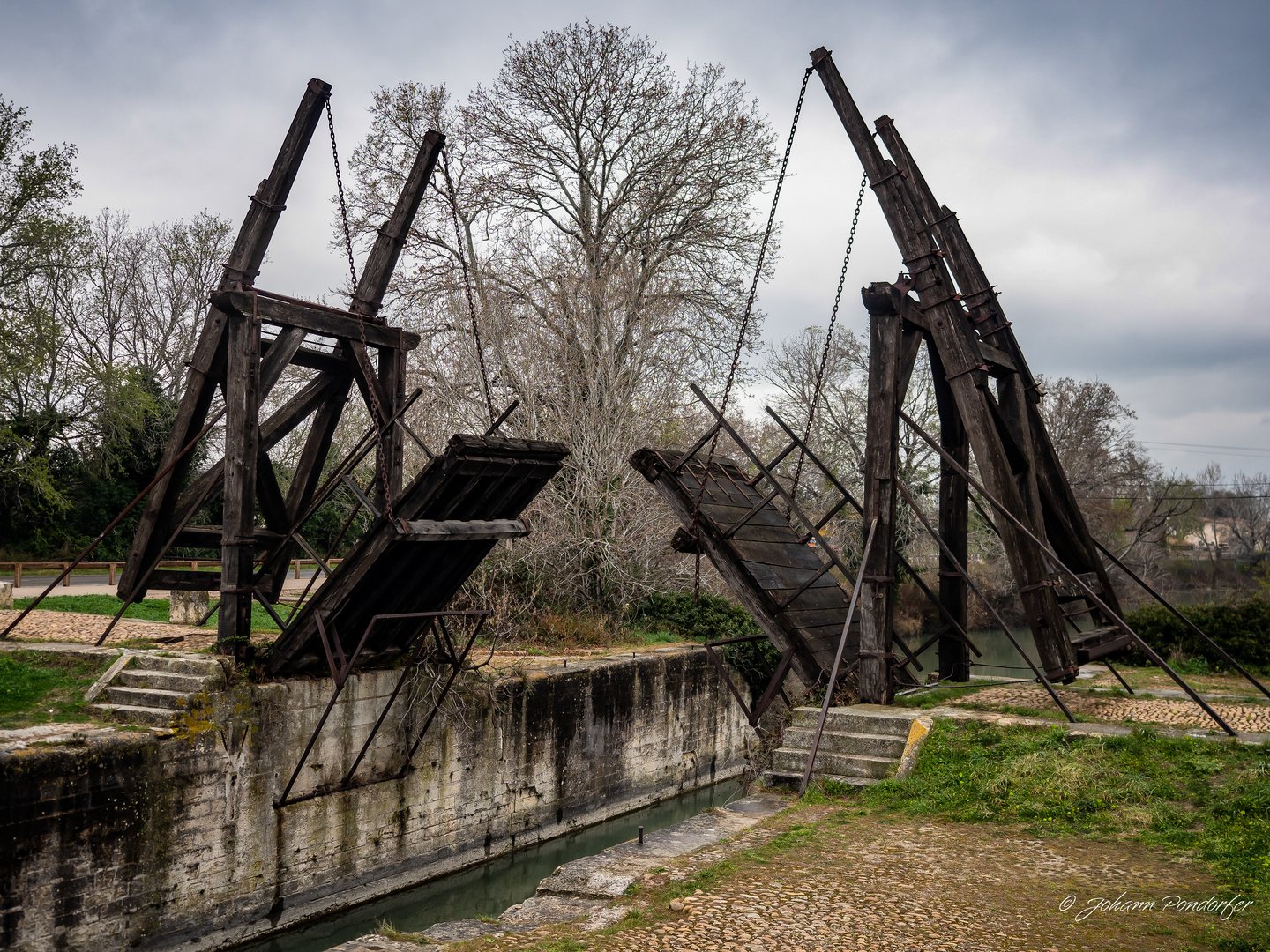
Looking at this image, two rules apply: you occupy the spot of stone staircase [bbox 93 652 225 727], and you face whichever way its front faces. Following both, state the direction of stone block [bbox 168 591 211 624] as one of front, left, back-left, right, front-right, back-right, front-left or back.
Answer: back-right

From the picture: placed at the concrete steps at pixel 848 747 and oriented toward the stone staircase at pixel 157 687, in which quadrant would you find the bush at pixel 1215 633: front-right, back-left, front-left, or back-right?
back-right

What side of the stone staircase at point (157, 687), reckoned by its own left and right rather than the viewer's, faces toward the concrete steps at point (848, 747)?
left

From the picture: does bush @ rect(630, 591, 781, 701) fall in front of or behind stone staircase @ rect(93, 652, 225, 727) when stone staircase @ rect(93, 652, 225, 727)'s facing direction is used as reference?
behind

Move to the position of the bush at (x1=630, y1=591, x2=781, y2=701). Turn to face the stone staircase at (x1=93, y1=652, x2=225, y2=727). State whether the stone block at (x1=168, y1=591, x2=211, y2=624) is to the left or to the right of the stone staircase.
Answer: right

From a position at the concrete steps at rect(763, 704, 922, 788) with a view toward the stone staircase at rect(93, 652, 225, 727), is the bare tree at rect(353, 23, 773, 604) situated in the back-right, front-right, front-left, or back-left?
front-right

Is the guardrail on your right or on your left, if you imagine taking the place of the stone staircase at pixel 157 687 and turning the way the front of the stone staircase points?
on your right

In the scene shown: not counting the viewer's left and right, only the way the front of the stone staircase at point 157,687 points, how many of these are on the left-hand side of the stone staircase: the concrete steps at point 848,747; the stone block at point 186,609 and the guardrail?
1

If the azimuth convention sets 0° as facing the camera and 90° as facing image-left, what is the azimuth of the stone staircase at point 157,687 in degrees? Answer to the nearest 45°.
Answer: approximately 45°

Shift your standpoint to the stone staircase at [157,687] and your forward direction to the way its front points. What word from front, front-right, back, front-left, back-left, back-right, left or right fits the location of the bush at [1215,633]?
back-left

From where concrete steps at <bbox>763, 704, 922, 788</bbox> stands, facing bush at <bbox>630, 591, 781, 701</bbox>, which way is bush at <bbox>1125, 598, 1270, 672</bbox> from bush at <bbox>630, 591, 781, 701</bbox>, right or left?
right
